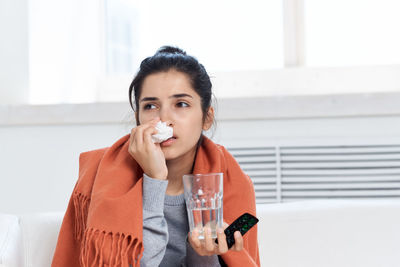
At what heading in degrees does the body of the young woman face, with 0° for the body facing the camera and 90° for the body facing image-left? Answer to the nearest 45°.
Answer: approximately 0°
